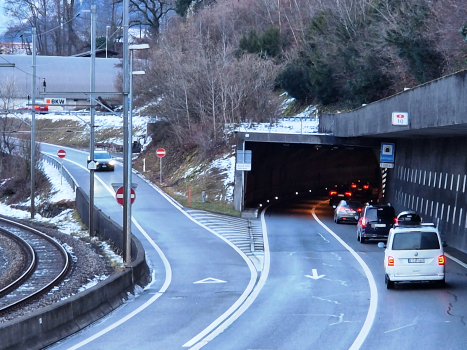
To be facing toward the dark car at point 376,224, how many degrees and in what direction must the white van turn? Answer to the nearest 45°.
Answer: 0° — it already faces it

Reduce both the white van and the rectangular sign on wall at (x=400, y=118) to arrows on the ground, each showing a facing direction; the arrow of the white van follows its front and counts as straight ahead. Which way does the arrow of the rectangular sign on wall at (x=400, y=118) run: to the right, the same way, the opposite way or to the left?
the opposite way

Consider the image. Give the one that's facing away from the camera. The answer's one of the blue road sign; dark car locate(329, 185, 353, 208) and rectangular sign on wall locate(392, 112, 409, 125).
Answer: the dark car

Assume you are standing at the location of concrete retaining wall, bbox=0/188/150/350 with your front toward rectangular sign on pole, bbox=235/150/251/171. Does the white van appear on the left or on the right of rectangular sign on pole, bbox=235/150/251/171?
right

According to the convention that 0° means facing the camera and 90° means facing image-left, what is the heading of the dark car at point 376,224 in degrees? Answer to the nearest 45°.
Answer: approximately 180°

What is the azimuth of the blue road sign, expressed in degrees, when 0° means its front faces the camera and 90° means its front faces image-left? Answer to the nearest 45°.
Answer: approximately 0°

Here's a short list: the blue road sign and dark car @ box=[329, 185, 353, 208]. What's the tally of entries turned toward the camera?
1

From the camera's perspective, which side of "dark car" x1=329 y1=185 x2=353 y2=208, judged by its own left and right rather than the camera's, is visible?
back

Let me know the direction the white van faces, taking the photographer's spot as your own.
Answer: facing away from the viewer

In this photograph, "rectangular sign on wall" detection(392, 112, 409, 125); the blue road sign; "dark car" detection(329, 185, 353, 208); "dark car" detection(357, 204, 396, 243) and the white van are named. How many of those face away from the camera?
3

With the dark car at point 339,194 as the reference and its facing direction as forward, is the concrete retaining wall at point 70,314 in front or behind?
behind

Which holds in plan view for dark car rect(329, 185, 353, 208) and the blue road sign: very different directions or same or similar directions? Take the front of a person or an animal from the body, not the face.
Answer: very different directions
